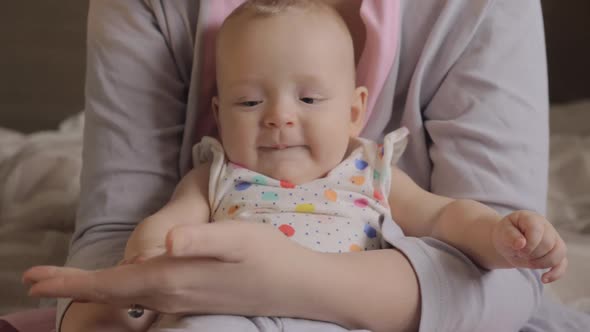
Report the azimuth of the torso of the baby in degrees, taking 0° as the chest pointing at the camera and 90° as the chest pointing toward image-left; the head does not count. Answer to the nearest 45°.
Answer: approximately 0°

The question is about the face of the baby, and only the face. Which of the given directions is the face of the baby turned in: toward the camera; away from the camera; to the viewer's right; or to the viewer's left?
toward the camera
